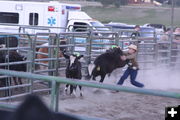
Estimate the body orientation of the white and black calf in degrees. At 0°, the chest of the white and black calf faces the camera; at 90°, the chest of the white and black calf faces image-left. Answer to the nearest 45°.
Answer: approximately 0°
